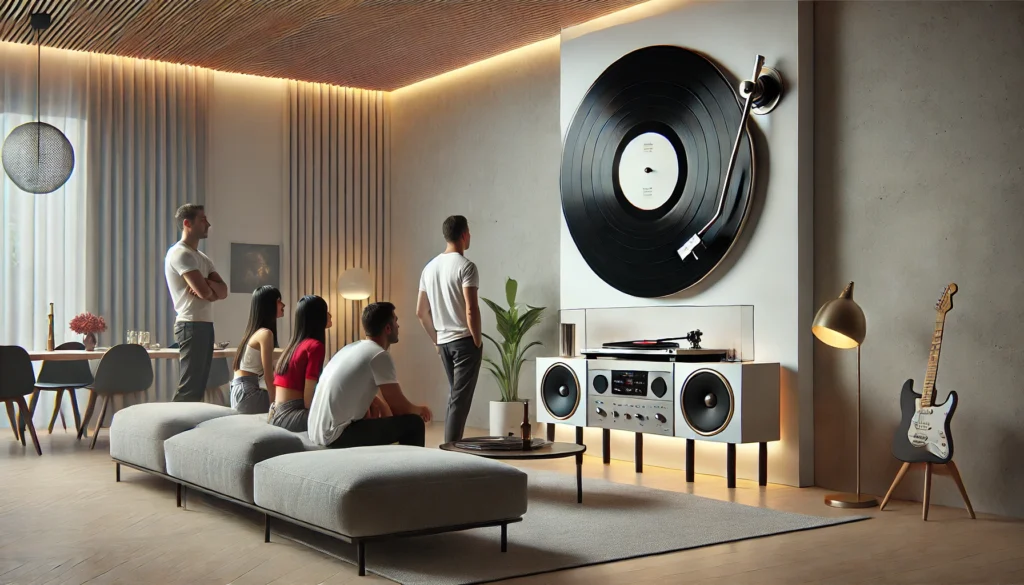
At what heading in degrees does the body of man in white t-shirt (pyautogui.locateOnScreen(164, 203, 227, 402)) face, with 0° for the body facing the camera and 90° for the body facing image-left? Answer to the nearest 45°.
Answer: approximately 270°

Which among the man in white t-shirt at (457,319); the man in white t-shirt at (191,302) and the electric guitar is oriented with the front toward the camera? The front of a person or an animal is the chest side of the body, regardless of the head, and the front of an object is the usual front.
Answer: the electric guitar

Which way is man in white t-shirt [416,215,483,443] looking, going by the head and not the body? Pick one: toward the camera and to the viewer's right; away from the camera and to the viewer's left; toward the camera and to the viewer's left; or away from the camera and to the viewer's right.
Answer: away from the camera and to the viewer's right

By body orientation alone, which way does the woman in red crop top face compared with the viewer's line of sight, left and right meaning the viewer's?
facing away from the viewer and to the right of the viewer

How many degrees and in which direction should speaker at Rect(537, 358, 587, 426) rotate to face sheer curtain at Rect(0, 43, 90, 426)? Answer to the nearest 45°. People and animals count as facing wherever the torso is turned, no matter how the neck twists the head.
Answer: approximately 45° to its right

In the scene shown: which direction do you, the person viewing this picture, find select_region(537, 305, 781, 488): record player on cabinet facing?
facing the viewer and to the left of the viewer

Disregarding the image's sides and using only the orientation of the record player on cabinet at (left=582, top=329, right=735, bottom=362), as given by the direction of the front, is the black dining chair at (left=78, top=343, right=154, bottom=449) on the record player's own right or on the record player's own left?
on the record player's own right

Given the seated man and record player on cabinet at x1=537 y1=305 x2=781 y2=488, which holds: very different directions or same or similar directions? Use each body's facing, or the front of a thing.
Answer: very different directions

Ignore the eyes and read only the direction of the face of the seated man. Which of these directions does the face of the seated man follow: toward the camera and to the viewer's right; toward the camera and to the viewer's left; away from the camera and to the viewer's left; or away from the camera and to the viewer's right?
away from the camera and to the viewer's right

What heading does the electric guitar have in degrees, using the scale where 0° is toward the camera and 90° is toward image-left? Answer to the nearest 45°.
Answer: approximately 0°

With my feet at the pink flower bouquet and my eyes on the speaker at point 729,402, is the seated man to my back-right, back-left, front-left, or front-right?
front-right

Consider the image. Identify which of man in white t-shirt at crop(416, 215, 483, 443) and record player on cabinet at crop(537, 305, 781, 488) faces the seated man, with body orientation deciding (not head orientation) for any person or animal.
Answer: the record player on cabinet

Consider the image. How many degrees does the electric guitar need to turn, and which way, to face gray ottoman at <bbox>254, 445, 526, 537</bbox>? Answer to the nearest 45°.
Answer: approximately 45° to its right

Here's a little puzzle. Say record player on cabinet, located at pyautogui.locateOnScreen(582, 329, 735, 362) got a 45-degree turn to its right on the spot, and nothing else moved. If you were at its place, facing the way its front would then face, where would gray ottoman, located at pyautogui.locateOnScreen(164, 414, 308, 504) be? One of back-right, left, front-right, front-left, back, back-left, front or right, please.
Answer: front-left

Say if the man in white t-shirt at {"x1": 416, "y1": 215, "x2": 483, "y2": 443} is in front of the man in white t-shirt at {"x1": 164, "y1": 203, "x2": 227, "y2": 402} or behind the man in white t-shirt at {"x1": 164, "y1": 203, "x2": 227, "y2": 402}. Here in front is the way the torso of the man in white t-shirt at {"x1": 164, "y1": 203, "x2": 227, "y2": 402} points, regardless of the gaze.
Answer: in front

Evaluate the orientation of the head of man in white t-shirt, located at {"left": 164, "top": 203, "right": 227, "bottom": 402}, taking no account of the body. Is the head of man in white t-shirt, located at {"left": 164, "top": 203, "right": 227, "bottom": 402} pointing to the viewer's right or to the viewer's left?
to the viewer's right
